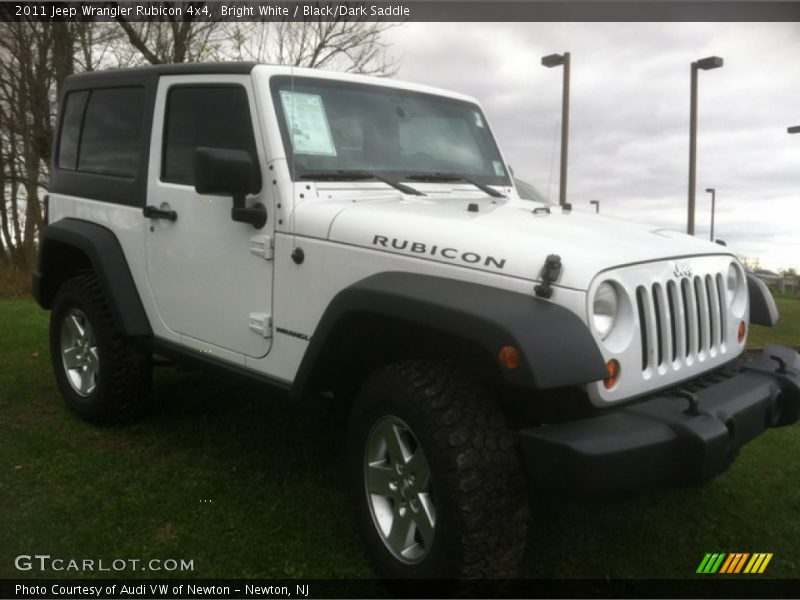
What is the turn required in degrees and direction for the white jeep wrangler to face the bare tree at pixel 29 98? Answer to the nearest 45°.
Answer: approximately 180°

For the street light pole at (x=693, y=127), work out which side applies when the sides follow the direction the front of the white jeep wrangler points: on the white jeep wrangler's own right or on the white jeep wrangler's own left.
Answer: on the white jeep wrangler's own left

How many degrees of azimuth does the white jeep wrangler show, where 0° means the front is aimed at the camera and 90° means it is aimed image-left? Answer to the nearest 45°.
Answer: approximately 315°

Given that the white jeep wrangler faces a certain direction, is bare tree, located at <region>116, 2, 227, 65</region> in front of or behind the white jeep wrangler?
behind

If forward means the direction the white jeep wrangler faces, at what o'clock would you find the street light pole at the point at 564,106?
The street light pole is roughly at 8 o'clock from the white jeep wrangler.
